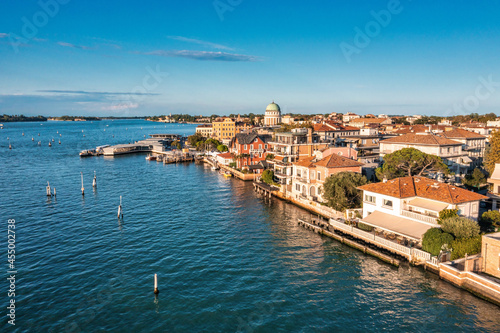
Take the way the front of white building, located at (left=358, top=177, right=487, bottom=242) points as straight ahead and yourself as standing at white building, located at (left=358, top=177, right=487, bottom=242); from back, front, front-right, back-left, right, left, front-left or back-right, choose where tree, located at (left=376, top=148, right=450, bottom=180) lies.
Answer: back-right

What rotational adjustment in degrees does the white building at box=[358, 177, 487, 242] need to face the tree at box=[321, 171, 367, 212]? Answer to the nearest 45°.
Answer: approximately 90° to its right

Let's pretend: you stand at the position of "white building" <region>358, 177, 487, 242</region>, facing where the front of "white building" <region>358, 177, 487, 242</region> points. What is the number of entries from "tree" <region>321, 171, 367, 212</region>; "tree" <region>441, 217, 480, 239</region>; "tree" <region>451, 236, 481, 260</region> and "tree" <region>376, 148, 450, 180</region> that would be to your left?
2

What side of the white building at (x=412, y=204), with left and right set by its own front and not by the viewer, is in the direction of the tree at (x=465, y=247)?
left

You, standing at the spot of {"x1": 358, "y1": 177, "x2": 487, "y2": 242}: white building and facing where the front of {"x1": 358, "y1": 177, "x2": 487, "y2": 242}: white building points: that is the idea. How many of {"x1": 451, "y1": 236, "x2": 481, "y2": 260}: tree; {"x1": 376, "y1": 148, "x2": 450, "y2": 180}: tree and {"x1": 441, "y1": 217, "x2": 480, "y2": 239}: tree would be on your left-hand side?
2

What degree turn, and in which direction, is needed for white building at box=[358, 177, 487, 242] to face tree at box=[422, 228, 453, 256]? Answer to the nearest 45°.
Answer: approximately 45° to its left

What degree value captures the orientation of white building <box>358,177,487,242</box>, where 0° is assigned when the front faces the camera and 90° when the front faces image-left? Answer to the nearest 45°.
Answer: approximately 45°

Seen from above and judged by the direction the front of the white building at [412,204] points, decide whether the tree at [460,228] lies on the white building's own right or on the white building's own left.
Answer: on the white building's own left
